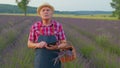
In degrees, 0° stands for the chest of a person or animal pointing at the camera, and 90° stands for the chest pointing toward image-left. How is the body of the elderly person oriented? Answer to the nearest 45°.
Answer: approximately 0°
